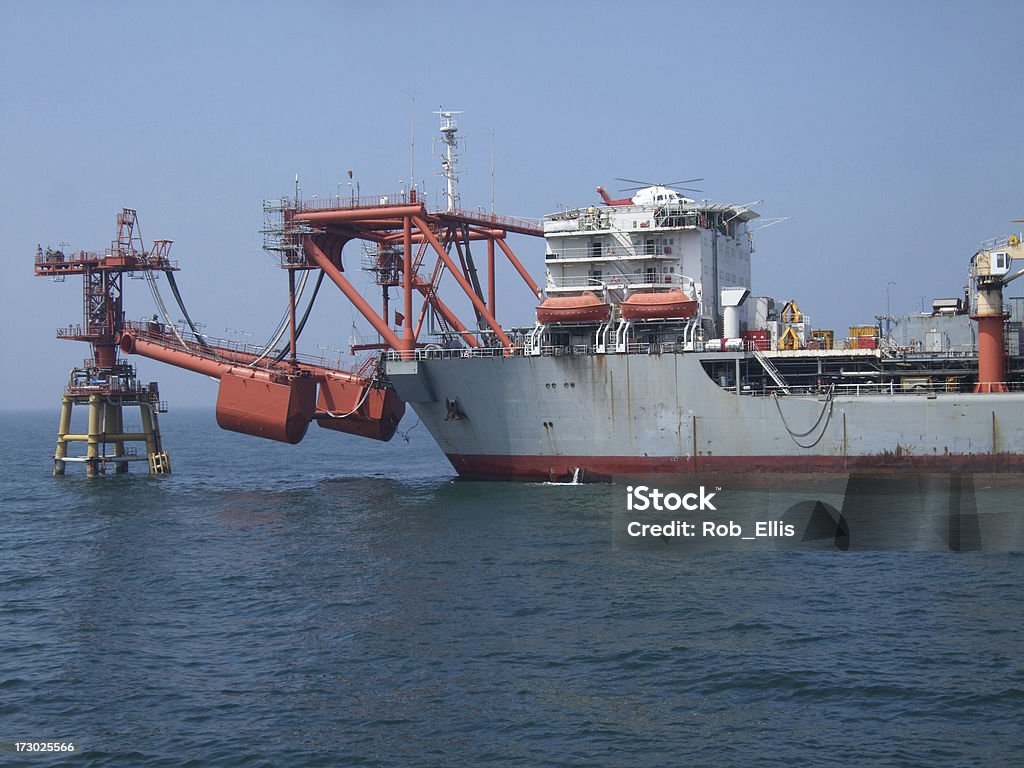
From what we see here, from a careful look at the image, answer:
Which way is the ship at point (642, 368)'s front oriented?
to the viewer's left
